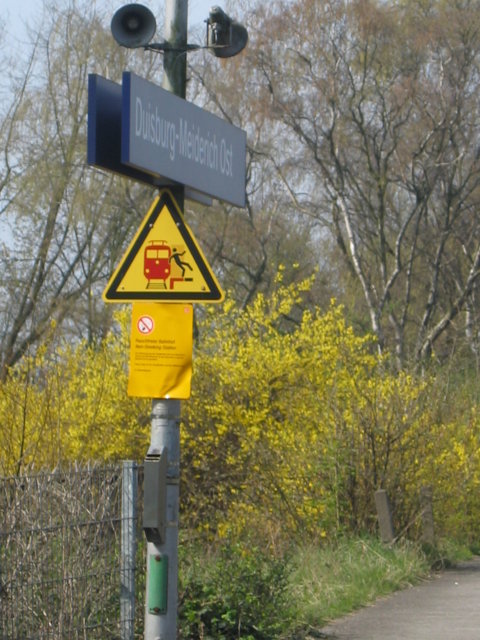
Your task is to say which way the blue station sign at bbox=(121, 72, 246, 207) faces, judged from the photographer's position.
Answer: facing the viewer and to the right of the viewer

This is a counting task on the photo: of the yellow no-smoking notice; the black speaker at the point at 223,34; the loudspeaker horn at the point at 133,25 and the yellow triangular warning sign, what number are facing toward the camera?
3

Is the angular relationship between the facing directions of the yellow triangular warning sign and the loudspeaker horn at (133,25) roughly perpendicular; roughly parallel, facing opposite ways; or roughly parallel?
roughly parallel

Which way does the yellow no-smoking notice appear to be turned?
toward the camera

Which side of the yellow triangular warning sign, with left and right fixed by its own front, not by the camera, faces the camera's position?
front

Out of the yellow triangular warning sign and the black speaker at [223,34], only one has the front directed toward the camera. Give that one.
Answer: the yellow triangular warning sign

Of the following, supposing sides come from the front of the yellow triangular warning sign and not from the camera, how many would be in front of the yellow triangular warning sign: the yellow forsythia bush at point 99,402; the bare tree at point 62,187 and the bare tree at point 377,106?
0

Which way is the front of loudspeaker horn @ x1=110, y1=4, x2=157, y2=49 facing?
toward the camera
